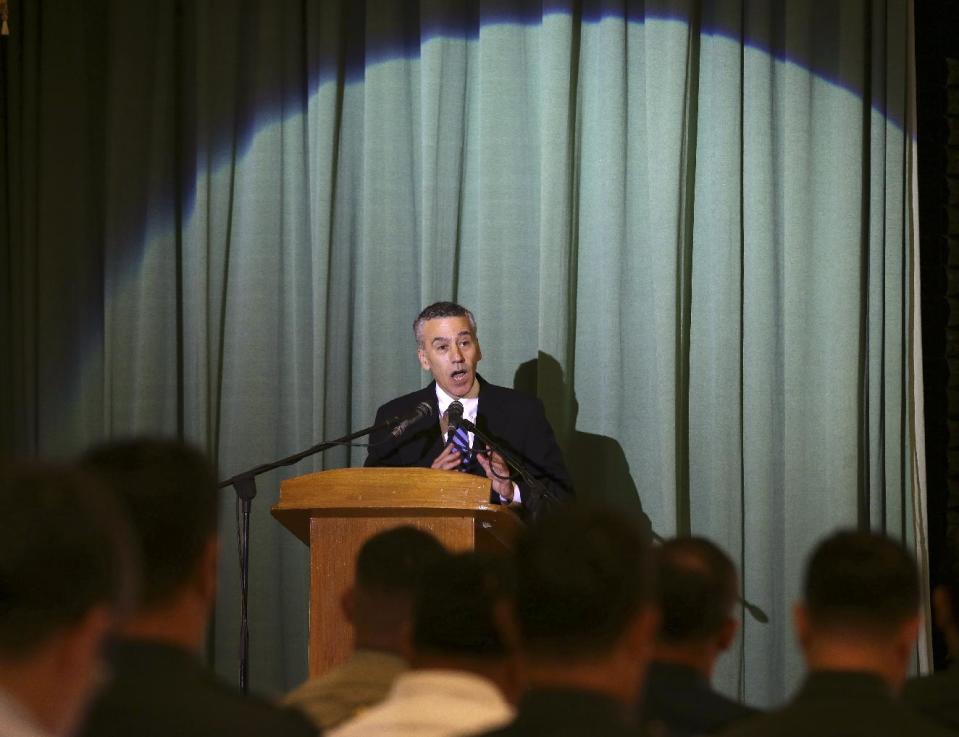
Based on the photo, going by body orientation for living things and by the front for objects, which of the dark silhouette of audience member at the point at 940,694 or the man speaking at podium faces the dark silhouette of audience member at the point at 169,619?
the man speaking at podium

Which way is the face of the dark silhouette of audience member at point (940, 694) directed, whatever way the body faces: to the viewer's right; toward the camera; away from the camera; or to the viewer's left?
away from the camera

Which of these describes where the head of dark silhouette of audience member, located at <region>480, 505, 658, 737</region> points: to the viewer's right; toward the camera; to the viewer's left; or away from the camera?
away from the camera

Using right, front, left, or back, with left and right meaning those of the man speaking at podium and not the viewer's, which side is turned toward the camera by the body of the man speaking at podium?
front

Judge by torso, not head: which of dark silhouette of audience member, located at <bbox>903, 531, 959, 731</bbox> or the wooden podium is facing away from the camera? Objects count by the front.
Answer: the dark silhouette of audience member

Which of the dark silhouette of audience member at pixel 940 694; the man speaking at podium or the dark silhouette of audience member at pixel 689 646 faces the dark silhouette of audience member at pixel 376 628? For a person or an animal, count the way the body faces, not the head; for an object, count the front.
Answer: the man speaking at podium

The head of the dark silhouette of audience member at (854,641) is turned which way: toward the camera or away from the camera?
away from the camera

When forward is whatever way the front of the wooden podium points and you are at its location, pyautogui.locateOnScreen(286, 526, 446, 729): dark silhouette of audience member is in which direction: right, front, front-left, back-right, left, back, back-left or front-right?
front

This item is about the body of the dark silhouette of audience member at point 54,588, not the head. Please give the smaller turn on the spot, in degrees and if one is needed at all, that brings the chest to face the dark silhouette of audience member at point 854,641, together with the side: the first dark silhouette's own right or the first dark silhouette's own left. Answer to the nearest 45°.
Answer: approximately 45° to the first dark silhouette's own right

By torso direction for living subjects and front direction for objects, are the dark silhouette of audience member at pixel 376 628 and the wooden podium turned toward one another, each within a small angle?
yes

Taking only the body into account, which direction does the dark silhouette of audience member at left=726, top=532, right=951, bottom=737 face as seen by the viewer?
away from the camera

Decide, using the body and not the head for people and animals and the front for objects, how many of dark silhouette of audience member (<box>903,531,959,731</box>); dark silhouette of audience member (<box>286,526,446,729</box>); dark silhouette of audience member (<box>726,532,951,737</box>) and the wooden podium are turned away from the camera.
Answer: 3

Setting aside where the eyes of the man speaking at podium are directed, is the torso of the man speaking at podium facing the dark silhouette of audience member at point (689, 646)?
yes

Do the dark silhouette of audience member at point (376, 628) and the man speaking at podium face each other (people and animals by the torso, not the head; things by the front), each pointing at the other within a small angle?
yes

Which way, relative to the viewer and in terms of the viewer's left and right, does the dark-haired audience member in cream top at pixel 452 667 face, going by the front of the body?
facing away from the viewer and to the right of the viewer

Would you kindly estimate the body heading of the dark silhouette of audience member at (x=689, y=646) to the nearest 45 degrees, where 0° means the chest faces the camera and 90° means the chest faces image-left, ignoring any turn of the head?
approximately 225°

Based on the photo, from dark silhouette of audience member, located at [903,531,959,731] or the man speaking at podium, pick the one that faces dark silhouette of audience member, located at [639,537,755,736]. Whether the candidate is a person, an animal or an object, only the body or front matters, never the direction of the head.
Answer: the man speaking at podium

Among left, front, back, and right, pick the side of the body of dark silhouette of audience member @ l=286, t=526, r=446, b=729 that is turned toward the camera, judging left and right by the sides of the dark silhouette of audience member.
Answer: back

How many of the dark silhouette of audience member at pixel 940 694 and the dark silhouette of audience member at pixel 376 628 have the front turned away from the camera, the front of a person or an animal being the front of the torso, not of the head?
2

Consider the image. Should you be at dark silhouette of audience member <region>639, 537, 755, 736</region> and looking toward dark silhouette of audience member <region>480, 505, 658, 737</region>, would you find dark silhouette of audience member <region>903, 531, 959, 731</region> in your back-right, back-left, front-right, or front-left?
back-left

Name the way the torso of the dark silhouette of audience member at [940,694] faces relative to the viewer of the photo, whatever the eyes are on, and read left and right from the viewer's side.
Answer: facing away from the viewer

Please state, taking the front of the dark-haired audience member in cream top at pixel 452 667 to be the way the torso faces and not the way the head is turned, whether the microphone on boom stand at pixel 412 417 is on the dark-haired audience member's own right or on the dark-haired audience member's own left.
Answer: on the dark-haired audience member's own left
